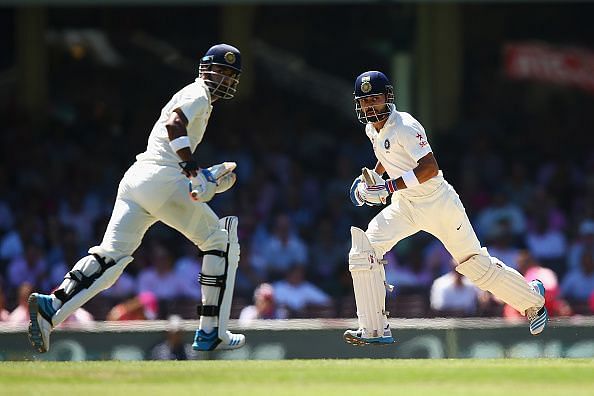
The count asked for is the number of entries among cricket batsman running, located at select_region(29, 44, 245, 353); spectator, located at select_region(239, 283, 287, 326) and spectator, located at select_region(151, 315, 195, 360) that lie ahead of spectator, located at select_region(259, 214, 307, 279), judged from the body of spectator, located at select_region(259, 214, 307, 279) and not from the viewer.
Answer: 3

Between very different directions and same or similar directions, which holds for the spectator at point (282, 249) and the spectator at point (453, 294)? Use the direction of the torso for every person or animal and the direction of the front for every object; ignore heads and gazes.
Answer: same or similar directions

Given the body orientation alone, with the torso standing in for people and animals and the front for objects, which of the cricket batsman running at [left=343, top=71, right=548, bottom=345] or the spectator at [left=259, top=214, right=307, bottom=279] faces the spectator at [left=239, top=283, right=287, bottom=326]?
the spectator at [left=259, top=214, right=307, bottom=279]

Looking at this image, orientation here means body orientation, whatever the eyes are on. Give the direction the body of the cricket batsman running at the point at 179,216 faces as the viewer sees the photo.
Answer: to the viewer's right

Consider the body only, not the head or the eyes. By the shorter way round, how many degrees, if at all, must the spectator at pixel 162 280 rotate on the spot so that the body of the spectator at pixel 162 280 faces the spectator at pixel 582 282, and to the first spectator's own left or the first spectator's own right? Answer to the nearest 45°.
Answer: approximately 90° to the first spectator's own left

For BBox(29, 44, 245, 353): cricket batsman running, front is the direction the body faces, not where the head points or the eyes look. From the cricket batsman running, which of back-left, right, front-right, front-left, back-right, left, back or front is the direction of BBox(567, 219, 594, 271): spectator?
front-left

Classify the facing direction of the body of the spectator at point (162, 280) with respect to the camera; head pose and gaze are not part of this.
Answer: toward the camera

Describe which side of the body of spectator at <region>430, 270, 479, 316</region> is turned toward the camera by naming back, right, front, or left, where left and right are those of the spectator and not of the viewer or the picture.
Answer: front

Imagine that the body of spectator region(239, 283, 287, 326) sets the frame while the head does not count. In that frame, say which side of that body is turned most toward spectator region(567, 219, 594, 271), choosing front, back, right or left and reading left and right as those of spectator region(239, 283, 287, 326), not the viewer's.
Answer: left

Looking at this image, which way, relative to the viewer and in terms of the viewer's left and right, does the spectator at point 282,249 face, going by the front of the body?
facing the viewer

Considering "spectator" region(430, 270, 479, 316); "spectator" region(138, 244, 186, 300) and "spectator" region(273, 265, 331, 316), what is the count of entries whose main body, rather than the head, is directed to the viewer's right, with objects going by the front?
0

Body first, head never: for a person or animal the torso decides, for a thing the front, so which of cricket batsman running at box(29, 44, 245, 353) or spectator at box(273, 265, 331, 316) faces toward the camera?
the spectator

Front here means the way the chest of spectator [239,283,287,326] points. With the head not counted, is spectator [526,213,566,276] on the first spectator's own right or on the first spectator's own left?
on the first spectator's own left

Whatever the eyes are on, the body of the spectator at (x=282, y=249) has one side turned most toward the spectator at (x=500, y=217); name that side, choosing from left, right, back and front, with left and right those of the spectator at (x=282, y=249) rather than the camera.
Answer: left

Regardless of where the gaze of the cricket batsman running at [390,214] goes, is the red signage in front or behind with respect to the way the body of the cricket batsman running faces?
behind

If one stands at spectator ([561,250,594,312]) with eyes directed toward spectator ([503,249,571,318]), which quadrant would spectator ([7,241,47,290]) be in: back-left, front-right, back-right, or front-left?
front-right

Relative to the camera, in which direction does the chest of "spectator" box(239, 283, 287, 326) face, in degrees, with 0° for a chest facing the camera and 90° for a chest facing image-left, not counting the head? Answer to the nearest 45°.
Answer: approximately 0°
